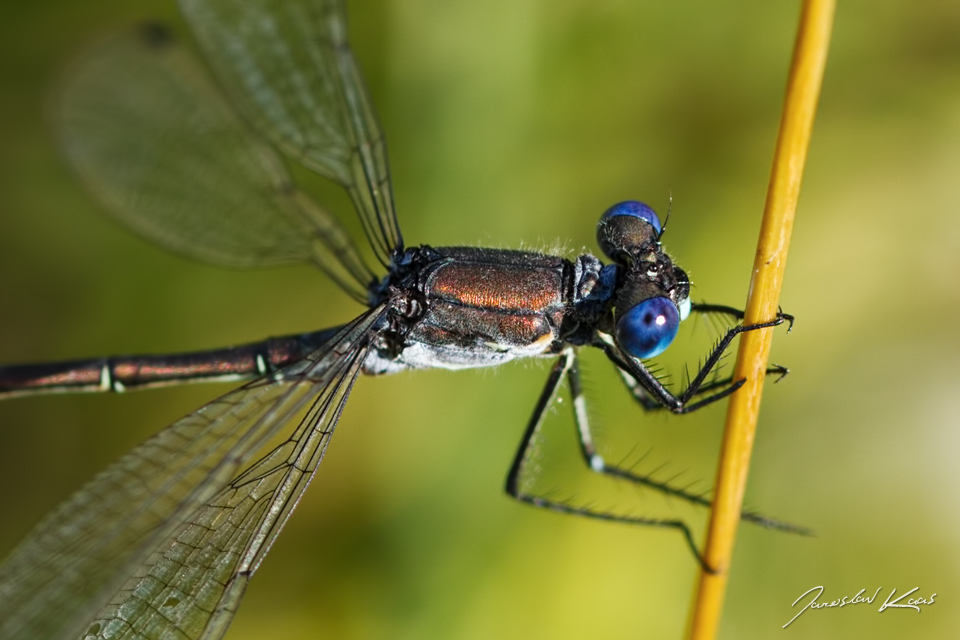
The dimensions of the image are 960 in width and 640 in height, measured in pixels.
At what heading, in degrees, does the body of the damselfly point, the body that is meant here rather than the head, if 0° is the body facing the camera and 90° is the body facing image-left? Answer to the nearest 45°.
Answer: approximately 270°
